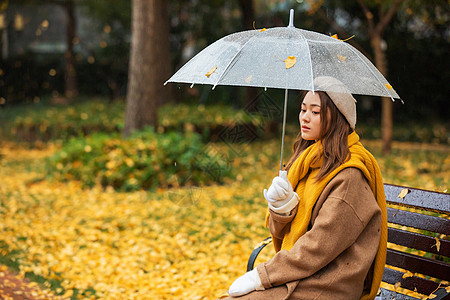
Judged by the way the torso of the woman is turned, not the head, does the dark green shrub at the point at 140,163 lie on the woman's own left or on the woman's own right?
on the woman's own right

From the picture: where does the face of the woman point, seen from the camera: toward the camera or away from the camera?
toward the camera

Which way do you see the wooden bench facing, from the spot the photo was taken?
facing the viewer and to the left of the viewer
